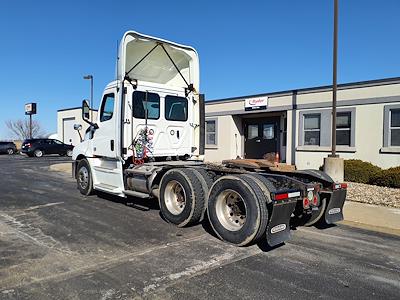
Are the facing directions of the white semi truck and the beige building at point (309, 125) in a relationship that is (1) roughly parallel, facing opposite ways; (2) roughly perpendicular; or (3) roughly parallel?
roughly perpendicular

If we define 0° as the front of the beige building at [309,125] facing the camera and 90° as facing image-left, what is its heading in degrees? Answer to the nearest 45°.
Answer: approximately 45°

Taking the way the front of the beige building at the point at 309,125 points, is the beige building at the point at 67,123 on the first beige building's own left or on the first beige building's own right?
on the first beige building's own right

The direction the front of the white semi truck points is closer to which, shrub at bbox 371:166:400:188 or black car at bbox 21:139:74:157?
the black car

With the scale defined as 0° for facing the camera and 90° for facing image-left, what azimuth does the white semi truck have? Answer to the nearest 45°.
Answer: approximately 135°
